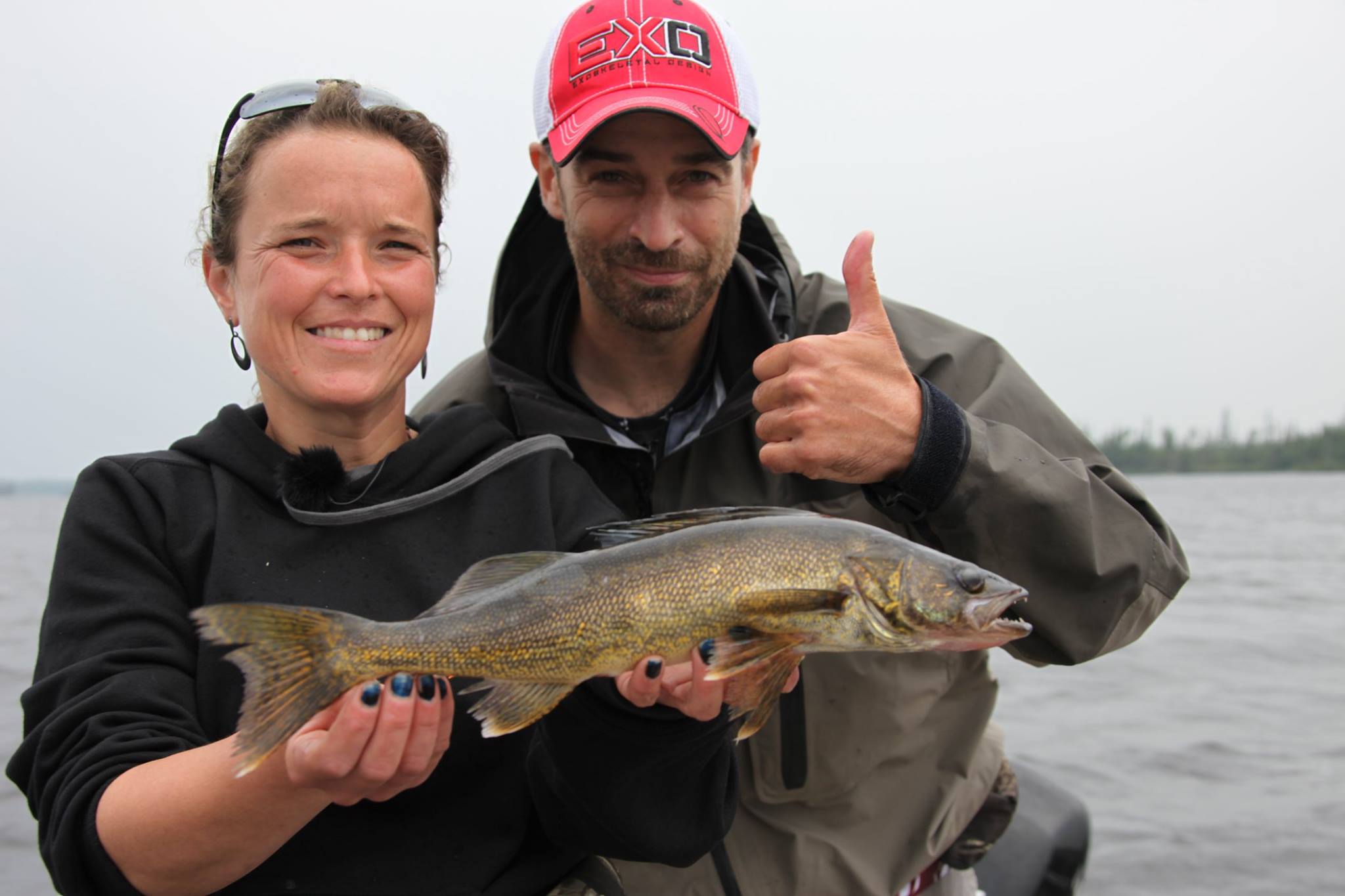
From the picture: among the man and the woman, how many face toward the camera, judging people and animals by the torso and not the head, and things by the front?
2

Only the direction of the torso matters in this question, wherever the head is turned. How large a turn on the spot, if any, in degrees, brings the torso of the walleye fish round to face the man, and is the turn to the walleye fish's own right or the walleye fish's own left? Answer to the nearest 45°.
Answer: approximately 90° to the walleye fish's own left

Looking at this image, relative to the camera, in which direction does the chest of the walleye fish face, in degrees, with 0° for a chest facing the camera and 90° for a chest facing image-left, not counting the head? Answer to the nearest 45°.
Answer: approximately 270°

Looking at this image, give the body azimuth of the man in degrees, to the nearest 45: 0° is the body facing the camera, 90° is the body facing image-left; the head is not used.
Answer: approximately 0°

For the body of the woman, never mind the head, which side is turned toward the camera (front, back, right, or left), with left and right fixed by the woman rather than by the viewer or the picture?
front

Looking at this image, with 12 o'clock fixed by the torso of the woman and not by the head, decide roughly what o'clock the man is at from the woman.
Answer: The man is roughly at 8 o'clock from the woman.

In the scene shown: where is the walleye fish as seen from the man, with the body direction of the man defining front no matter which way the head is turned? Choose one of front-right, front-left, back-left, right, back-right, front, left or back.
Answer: front

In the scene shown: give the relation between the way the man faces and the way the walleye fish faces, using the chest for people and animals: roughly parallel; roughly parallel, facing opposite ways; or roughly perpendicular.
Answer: roughly perpendicular

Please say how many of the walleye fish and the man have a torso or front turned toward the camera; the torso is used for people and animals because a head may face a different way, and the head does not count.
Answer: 1
